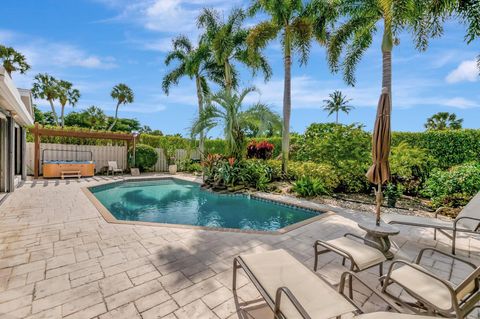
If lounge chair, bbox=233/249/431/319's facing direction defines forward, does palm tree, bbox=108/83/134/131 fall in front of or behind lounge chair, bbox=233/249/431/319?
in front

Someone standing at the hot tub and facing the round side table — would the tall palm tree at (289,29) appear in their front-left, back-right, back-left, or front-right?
front-left

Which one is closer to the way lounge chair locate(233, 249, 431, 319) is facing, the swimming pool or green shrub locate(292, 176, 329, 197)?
the swimming pool

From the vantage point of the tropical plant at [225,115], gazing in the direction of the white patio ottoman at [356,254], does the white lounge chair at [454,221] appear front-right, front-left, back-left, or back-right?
front-left

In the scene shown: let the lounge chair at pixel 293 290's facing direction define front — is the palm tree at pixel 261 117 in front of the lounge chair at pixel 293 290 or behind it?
in front

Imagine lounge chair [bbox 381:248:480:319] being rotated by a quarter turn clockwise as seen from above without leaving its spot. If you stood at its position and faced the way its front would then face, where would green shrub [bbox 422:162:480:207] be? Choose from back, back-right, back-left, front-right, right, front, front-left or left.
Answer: front-left

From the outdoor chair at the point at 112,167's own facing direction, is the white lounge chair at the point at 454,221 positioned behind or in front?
in front

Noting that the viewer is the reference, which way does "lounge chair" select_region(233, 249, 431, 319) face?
facing away from the viewer and to the left of the viewer

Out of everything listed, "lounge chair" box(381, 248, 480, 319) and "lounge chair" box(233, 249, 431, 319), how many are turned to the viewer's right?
0

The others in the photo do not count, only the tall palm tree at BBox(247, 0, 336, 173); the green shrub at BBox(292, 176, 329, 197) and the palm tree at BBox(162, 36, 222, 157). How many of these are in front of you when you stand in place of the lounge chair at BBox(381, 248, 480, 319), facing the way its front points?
3

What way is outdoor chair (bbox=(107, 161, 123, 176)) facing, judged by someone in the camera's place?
facing the viewer and to the right of the viewer
